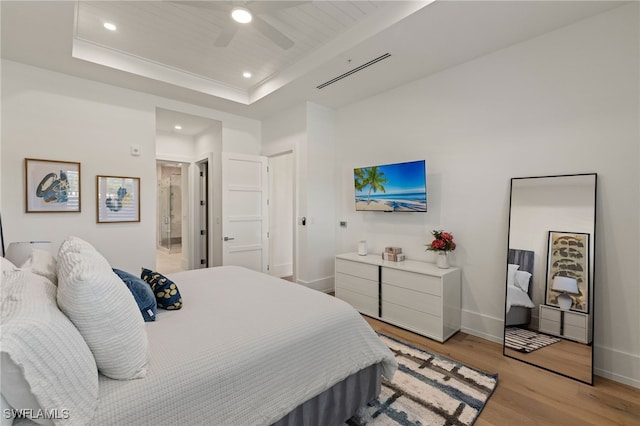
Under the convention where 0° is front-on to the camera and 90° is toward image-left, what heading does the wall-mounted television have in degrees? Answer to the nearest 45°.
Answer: approximately 45°

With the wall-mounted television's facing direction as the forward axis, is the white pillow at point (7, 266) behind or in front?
in front

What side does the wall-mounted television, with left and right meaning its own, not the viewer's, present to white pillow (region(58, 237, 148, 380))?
front

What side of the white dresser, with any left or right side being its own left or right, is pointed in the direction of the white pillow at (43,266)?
front

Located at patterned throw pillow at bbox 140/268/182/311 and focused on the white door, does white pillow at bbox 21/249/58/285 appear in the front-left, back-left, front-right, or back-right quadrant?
back-left

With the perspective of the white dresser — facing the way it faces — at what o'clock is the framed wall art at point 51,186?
The framed wall art is roughly at 1 o'clock from the white dresser.

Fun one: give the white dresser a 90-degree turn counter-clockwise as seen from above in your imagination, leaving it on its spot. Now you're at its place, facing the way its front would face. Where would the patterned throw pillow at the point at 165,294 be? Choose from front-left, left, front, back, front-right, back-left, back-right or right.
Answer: right

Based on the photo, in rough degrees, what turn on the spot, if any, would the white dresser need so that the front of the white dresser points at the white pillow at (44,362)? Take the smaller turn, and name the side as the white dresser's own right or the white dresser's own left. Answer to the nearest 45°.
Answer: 0° — it already faces it

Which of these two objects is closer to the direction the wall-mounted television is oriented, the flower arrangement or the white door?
the white door

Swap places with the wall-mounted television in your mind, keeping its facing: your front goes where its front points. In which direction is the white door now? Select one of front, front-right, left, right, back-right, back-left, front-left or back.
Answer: front-right

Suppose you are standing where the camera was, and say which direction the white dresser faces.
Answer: facing the viewer and to the left of the viewer

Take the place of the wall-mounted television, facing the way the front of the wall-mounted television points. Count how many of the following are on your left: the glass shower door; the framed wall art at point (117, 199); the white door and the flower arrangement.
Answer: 1

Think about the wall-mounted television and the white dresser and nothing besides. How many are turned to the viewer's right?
0
